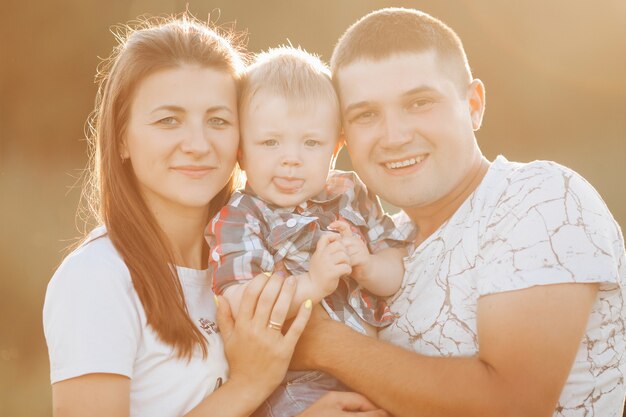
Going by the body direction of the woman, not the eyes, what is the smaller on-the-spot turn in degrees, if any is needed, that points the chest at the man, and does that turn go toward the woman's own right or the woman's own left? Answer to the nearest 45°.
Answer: approximately 45° to the woman's own left

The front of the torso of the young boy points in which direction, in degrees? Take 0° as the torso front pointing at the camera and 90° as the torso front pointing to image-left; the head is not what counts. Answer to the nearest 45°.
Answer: approximately 0°

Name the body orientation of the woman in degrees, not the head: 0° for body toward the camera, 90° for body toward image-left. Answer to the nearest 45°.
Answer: approximately 315°
